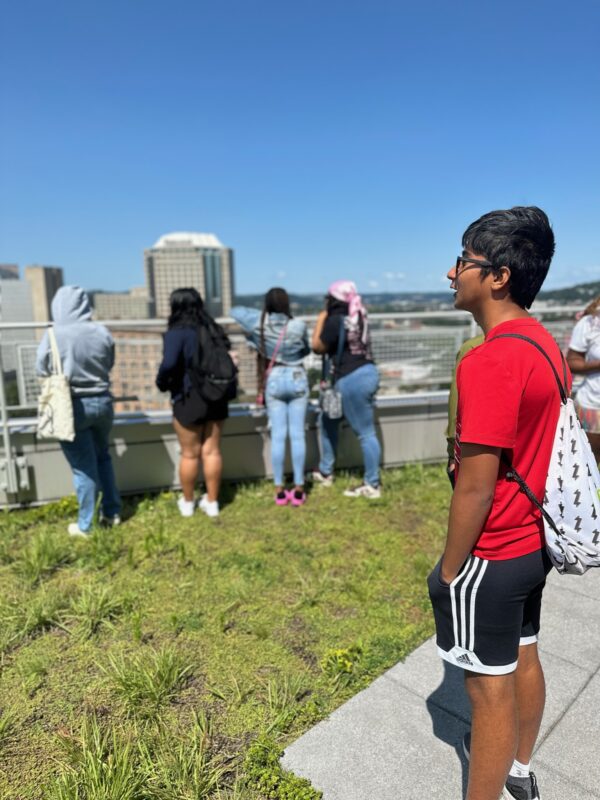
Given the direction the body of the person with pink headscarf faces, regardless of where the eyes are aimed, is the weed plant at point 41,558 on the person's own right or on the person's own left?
on the person's own left

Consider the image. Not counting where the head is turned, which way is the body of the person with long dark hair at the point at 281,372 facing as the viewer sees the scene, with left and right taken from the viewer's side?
facing away from the viewer

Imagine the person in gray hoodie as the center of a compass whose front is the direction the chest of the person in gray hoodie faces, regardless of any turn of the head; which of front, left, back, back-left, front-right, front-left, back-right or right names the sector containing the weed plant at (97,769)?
back-left

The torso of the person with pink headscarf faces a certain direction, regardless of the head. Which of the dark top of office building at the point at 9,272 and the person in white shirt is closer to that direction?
the dark top of office building

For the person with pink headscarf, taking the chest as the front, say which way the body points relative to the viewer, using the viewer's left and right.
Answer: facing away from the viewer and to the left of the viewer

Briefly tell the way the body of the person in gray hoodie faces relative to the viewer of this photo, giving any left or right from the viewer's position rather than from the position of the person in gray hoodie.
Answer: facing away from the viewer and to the left of the viewer

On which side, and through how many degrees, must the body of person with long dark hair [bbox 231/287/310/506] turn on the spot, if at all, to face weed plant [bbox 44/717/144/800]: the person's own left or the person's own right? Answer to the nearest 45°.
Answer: approximately 180°

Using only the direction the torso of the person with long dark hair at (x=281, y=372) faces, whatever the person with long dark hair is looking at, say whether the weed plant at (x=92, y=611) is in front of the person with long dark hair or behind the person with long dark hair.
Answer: behind

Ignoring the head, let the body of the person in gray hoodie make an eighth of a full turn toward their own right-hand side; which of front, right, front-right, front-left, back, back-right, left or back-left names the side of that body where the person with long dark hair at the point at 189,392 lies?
right
